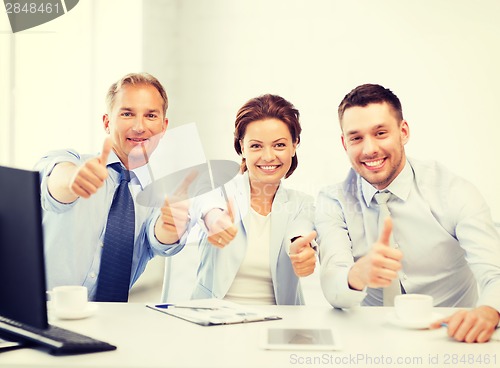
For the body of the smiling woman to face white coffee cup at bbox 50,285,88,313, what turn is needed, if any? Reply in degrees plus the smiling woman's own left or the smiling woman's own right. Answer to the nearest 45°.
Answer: approximately 45° to the smiling woman's own right

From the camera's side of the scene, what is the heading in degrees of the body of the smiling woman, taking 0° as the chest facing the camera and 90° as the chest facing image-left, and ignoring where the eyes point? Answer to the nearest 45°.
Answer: approximately 0°

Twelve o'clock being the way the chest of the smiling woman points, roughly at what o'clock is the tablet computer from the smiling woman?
The tablet computer is roughly at 12 o'clock from the smiling woman.

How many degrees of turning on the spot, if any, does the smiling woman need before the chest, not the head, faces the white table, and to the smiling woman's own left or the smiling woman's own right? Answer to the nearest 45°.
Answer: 0° — they already face it
